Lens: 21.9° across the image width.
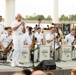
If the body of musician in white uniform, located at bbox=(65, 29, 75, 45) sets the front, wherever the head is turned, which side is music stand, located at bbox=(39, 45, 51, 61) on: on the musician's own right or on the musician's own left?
on the musician's own right

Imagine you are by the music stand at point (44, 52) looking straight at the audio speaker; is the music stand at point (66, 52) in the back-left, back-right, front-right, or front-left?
back-left

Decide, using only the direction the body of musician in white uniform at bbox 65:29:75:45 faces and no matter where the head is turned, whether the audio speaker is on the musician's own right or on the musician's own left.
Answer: on the musician's own right
